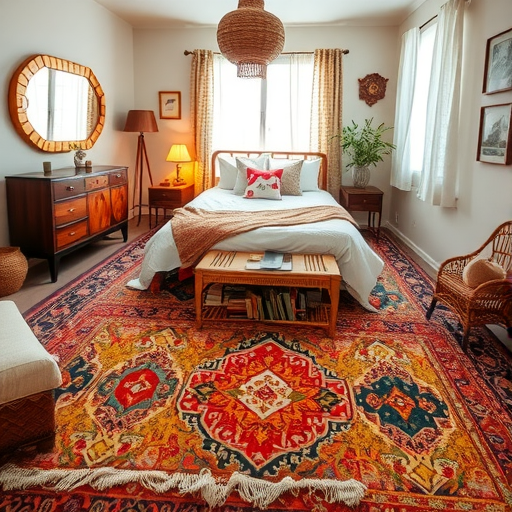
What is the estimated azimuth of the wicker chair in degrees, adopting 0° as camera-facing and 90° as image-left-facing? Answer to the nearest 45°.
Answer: approximately 45°

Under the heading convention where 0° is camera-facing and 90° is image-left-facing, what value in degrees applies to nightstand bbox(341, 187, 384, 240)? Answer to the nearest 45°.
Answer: approximately 0°

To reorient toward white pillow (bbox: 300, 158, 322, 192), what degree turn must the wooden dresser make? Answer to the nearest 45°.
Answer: approximately 45° to its left

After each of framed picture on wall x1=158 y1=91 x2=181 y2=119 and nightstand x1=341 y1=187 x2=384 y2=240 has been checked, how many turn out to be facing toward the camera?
2
